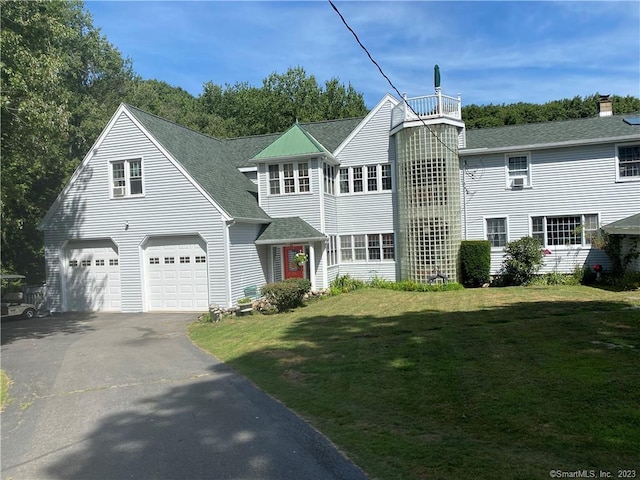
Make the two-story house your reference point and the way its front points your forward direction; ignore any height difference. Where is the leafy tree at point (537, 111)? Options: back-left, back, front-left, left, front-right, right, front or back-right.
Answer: back-left

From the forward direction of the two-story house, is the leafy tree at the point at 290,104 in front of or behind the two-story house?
behind

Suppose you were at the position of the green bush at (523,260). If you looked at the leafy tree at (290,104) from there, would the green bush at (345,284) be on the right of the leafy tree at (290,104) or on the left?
left

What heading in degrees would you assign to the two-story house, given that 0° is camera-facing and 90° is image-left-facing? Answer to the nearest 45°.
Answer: approximately 0°

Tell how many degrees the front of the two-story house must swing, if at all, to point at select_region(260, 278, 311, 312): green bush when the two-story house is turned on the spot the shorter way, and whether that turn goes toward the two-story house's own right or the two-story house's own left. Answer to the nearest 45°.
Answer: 0° — it already faces it

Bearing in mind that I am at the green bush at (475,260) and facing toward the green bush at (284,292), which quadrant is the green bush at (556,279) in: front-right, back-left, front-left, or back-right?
back-left

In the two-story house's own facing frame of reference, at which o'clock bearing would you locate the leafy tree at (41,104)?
The leafy tree is roughly at 3 o'clock from the two-story house.

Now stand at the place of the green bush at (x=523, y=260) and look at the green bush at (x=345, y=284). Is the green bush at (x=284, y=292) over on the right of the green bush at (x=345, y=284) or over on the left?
left
